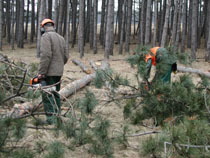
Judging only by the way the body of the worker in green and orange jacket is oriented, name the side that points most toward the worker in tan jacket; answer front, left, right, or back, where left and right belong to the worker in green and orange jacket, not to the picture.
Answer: front

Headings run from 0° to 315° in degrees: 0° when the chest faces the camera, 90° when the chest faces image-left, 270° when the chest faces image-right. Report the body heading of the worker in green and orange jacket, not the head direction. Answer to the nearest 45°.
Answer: approximately 90°

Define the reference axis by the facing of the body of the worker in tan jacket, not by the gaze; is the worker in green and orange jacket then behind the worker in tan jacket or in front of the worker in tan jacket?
in front
